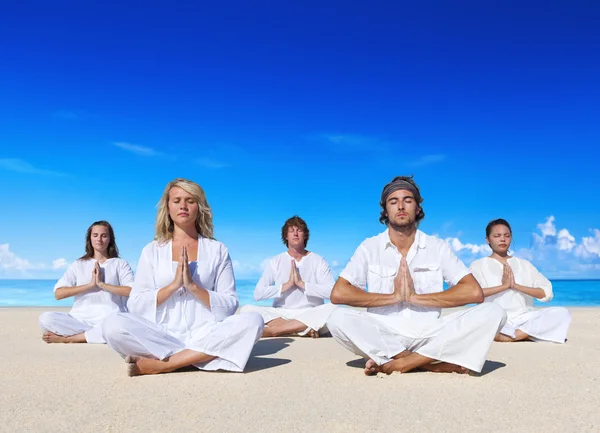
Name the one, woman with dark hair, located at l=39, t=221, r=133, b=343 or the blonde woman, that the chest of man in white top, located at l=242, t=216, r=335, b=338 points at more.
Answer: the blonde woman

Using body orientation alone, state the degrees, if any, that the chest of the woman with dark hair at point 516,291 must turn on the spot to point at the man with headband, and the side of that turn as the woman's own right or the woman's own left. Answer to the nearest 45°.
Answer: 0° — they already face them

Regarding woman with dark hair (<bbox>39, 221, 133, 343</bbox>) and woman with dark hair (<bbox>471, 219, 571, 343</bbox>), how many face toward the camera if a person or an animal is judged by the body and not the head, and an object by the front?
2

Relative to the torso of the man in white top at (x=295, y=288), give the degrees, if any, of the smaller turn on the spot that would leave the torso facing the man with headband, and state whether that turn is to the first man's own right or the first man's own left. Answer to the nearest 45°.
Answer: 0° — they already face them

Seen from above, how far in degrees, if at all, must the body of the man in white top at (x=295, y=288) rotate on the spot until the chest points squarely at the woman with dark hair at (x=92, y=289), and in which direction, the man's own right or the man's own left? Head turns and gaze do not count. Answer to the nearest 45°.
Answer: approximately 90° to the man's own right

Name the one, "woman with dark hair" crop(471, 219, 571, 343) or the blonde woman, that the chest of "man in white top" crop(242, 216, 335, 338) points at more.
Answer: the blonde woman

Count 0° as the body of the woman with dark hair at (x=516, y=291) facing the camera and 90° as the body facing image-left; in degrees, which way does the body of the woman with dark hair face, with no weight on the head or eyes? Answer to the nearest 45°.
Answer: approximately 0°
